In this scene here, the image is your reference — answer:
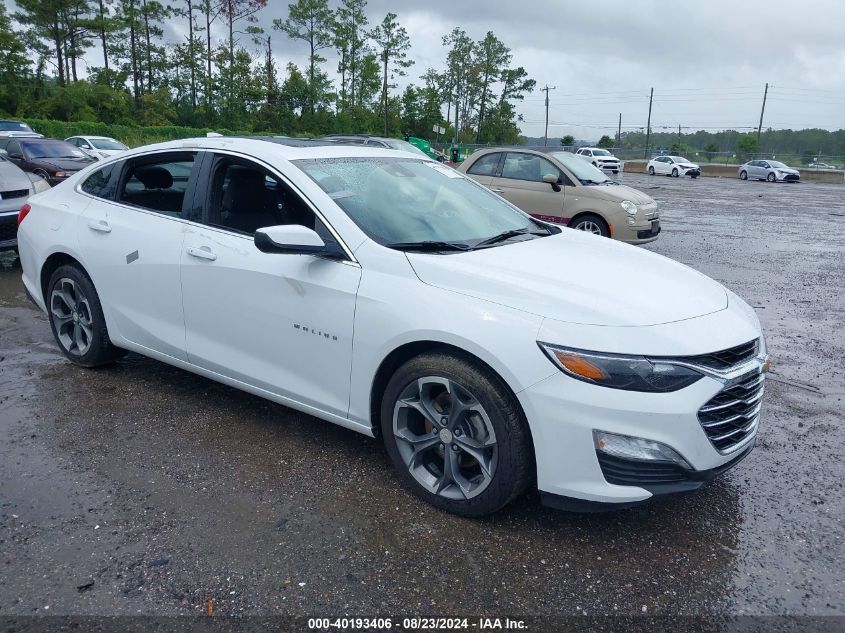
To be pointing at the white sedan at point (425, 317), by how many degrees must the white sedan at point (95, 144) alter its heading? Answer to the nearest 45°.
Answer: approximately 45° to its right

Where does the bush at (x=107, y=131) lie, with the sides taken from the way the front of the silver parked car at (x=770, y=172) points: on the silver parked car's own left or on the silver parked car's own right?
on the silver parked car's own right

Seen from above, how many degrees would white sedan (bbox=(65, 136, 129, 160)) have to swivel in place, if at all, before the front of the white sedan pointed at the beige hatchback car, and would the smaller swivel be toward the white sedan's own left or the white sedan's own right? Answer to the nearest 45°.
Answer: approximately 45° to the white sedan's own right

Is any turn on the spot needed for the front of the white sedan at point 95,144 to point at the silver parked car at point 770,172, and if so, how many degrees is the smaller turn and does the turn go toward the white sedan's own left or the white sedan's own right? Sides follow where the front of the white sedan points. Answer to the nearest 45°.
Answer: approximately 45° to the white sedan's own left

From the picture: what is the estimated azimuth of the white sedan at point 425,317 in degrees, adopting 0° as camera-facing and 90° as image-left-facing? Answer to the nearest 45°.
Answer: approximately 315°

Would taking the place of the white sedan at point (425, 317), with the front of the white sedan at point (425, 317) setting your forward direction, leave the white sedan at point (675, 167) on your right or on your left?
on your left

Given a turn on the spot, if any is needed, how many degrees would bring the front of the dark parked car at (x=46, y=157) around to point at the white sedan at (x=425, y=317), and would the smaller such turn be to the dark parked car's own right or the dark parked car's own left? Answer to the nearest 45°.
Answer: approximately 45° to the dark parked car's own right
